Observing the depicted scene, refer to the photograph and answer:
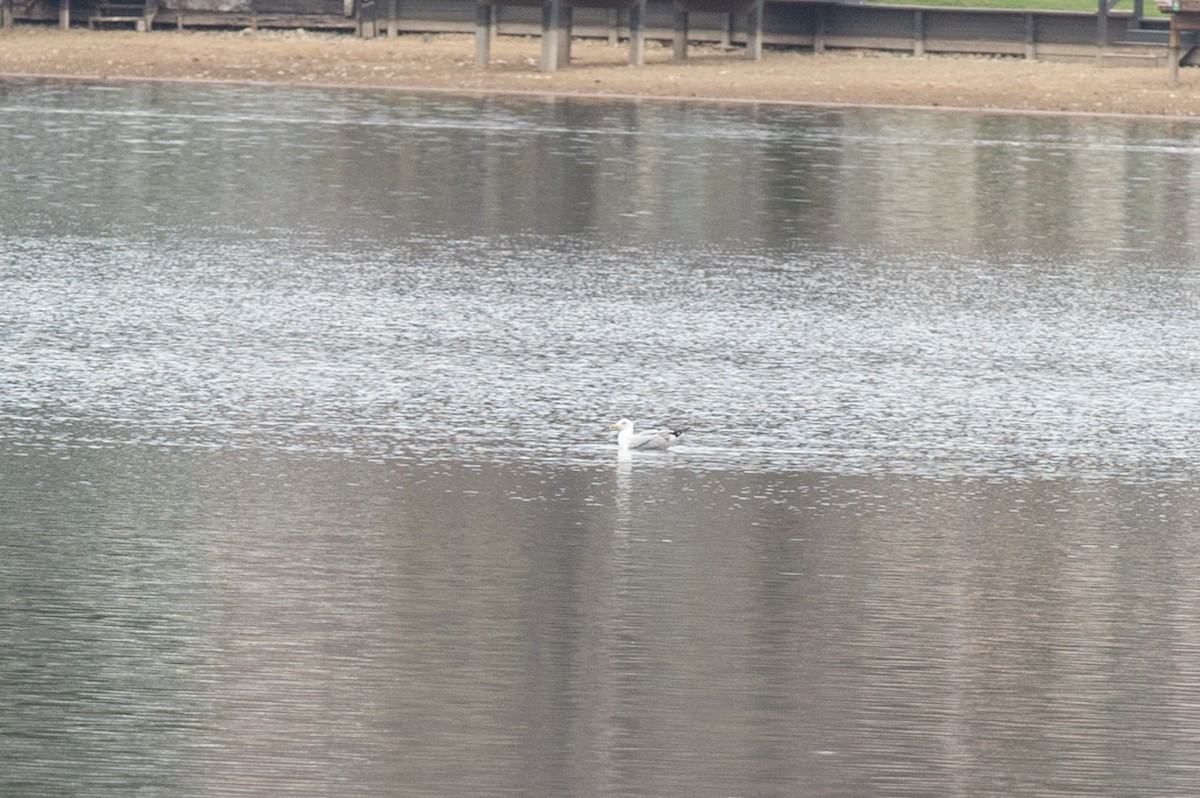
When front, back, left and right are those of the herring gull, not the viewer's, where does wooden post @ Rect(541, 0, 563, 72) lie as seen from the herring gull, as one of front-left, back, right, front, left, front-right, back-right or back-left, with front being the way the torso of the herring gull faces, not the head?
right

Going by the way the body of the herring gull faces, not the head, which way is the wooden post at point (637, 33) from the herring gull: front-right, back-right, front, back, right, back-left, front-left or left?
right

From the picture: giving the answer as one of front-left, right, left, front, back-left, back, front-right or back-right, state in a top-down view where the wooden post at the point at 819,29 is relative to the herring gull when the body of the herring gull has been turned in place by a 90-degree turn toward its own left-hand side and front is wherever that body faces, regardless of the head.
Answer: back

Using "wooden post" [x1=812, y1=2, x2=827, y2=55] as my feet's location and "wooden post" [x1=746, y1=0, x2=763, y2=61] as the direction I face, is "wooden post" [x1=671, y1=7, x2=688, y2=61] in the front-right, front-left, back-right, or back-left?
front-right

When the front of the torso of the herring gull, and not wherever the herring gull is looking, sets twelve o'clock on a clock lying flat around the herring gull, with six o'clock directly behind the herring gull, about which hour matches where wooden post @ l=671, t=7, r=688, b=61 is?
The wooden post is roughly at 3 o'clock from the herring gull.

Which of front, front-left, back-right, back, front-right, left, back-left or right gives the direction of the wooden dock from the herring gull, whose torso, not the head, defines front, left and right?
right

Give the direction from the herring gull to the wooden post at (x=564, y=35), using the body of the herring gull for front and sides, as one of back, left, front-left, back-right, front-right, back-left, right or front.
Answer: right

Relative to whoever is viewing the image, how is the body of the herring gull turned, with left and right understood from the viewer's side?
facing to the left of the viewer

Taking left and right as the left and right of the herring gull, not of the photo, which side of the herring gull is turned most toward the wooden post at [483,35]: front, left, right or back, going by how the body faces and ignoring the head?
right

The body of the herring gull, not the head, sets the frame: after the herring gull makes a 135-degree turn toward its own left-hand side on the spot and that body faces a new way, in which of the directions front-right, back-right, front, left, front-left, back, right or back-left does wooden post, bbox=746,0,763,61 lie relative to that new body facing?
back-left
